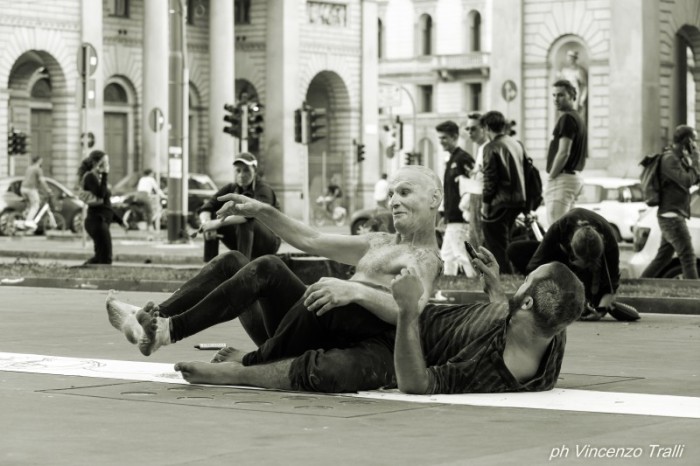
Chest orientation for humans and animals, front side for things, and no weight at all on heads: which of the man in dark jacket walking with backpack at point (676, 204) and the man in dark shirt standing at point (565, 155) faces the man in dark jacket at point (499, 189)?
the man in dark shirt standing at point (565, 155)

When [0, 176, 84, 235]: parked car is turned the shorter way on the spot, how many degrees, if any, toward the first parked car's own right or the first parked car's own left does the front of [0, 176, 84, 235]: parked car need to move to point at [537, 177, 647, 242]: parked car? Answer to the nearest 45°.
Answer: approximately 45° to the first parked car's own right

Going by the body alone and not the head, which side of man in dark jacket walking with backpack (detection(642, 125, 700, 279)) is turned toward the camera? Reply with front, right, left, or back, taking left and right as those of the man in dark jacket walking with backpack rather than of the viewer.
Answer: right

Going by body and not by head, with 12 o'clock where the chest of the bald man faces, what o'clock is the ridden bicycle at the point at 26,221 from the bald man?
The ridden bicycle is roughly at 4 o'clock from the bald man.

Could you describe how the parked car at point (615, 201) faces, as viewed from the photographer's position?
facing to the left of the viewer

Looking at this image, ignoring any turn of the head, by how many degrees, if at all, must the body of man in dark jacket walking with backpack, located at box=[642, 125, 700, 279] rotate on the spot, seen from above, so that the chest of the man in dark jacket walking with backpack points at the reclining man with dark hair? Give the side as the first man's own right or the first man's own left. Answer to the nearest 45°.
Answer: approximately 90° to the first man's own right

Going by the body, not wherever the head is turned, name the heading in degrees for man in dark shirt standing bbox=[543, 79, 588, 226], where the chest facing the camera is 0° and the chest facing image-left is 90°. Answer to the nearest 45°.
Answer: approximately 90°
